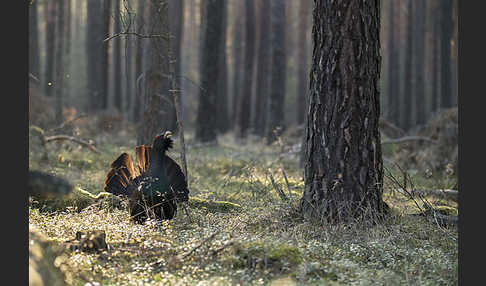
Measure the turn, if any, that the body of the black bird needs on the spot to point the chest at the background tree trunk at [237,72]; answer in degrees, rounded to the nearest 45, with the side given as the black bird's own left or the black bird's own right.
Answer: approximately 135° to the black bird's own left

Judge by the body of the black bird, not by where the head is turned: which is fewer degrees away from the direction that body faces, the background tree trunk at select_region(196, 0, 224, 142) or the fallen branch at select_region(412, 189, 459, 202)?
the fallen branch

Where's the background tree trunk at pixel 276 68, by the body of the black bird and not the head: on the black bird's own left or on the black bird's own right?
on the black bird's own left

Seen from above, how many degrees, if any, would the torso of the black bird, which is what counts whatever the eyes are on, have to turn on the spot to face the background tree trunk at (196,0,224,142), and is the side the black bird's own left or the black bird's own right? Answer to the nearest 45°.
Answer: approximately 135° to the black bird's own left

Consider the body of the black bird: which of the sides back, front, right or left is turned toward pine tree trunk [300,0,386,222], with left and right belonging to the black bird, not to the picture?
front

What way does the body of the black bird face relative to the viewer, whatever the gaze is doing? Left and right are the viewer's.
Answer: facing the viewer and to the right of the viewer

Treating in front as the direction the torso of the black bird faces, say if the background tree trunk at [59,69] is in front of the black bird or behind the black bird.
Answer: behind

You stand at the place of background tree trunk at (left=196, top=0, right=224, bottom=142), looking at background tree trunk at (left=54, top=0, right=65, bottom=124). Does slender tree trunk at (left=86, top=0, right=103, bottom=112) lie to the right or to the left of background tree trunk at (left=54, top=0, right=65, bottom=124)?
right
